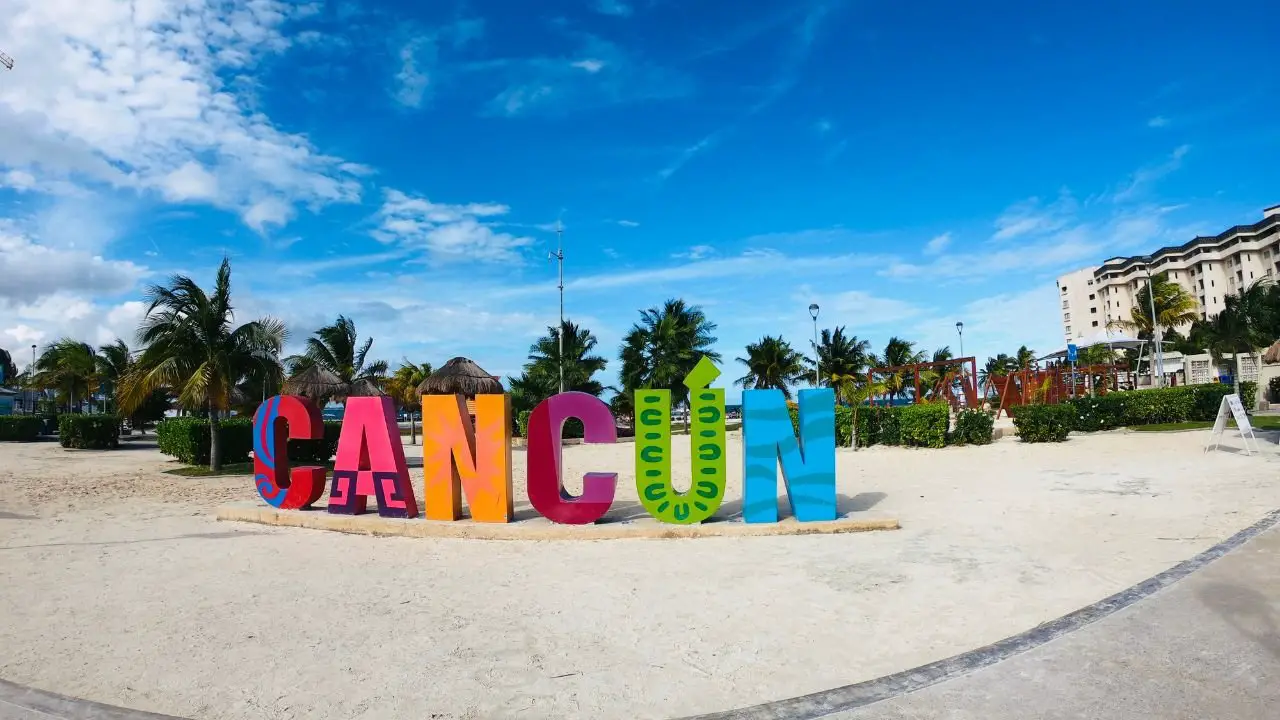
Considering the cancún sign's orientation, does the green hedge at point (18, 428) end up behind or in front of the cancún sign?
behind

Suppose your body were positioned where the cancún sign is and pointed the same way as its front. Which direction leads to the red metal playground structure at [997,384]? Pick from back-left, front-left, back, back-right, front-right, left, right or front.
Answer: back-left

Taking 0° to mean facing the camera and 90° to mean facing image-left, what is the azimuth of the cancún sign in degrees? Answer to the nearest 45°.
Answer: approximately 0°

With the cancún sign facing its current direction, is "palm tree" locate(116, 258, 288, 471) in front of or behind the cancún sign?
behind

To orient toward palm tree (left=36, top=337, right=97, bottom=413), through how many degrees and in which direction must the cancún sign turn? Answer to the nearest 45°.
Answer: approximately 135° to its right

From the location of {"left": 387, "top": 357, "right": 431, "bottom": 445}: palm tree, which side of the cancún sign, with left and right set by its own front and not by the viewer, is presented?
back

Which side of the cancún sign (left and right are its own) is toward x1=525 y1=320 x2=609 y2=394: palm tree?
back

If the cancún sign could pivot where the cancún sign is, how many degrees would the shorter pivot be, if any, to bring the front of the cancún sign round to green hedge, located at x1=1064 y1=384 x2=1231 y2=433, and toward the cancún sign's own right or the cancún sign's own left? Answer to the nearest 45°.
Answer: approximately 135° to the cancún sign's own left

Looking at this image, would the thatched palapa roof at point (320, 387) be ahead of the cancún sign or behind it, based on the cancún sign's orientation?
behind

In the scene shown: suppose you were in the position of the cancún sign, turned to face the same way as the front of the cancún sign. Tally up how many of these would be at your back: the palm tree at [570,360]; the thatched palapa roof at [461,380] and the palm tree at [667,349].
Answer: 3

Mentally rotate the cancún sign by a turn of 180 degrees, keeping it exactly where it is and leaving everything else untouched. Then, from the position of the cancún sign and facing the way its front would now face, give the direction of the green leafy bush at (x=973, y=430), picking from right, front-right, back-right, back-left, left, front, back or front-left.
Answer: front-right

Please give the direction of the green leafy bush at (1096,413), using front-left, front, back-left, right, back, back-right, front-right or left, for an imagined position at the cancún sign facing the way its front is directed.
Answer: back-left
